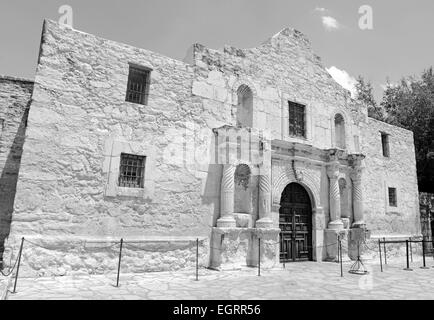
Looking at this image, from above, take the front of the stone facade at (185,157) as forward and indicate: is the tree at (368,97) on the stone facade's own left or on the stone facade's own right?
on the stone facade's own left

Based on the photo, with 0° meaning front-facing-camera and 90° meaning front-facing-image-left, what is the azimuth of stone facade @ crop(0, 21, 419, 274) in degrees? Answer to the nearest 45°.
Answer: approximately 315°

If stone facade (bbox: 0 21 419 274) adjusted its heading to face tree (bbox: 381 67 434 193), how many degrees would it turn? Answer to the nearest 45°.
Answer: approximately 90° to its left
